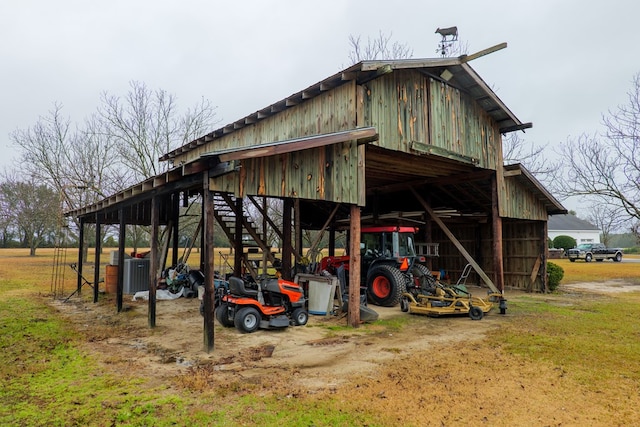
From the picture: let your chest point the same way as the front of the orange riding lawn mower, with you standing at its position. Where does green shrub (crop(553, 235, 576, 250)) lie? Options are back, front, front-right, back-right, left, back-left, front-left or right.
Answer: front

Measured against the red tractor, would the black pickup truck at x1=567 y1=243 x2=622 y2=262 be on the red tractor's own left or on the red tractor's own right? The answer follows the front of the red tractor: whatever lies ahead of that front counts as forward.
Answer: on the red tractor's own right

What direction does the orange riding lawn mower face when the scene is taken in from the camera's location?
facing away from the viewer and to the right of the viewer

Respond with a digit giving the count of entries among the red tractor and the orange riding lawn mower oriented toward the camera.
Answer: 0

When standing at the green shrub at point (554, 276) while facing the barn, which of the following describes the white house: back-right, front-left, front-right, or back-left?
back-right

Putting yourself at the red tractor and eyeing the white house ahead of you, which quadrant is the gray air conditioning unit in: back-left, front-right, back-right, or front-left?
back-left

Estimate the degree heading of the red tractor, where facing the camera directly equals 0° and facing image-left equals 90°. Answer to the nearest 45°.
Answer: approximately 135°

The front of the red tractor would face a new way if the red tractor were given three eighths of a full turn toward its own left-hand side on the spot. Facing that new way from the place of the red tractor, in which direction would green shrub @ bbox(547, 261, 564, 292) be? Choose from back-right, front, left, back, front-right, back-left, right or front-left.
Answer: back-left

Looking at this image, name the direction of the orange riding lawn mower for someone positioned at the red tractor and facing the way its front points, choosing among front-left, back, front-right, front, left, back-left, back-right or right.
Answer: left

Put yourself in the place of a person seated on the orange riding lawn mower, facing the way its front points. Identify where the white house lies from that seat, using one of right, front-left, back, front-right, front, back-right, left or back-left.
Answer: front

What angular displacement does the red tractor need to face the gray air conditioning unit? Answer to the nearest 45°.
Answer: approximately 45° to its left

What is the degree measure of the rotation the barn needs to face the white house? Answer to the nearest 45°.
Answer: approximately 90° to its left

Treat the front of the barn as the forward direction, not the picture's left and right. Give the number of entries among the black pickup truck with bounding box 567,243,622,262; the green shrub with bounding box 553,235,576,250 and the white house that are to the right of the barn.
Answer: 0

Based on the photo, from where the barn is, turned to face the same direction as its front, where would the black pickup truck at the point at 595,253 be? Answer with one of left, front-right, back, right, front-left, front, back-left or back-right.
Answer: left

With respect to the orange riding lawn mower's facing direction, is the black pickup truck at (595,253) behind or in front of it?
in front

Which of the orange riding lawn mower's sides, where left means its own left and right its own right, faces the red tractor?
front
